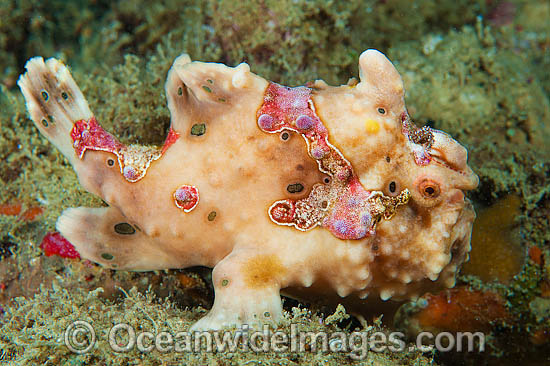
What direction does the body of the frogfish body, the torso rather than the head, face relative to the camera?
to the viewer's right
